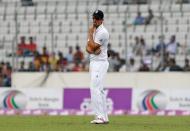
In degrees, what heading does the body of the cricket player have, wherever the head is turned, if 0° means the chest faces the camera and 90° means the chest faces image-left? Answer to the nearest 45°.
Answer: approximately 45°

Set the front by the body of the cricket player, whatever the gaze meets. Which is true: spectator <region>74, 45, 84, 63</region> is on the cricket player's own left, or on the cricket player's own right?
on the cricket player's own right

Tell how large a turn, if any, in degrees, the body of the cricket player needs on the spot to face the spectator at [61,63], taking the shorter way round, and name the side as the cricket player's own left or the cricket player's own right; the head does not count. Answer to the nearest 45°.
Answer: approximately 135° to the cricket player's own right

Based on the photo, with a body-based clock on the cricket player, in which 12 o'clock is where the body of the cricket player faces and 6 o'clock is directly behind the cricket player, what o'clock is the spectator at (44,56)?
The spectator is roughly at 4 o'clock from the cricket player.

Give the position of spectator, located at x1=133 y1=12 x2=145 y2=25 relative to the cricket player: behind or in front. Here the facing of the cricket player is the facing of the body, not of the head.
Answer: behind
